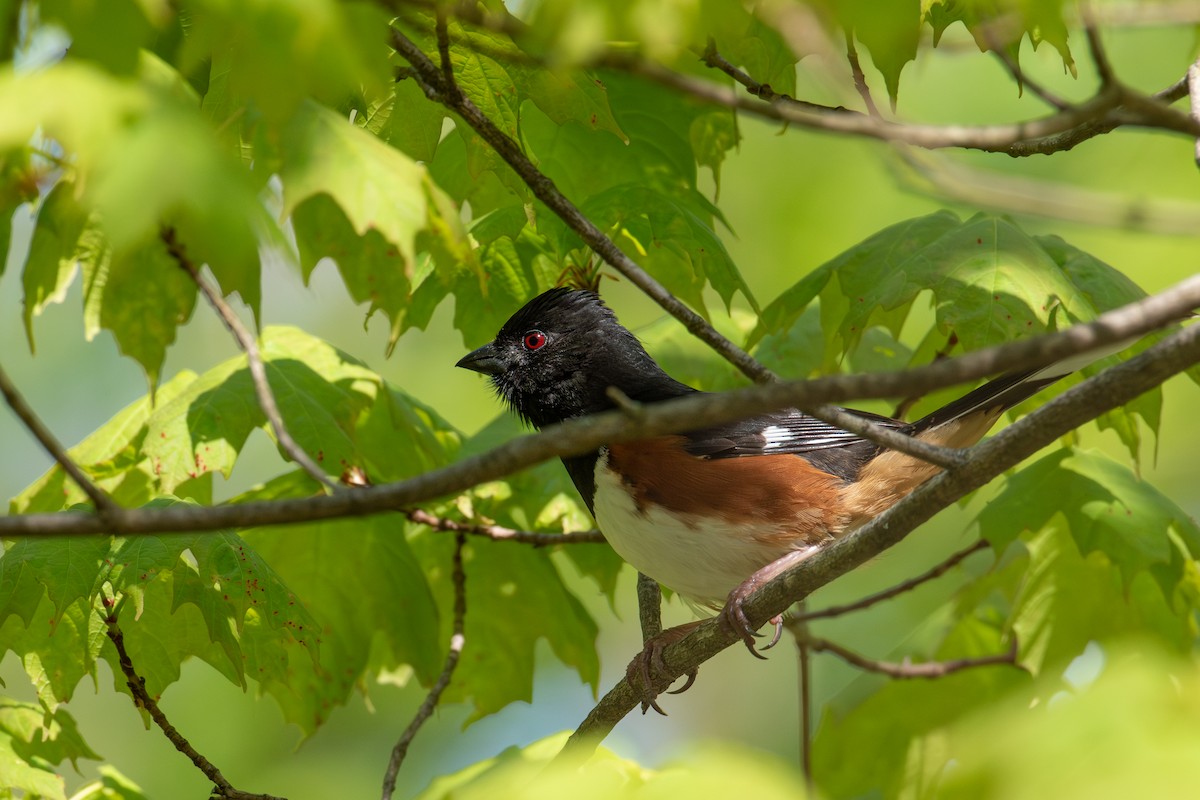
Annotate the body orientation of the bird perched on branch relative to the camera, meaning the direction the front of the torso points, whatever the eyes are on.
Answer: to the viewer's left

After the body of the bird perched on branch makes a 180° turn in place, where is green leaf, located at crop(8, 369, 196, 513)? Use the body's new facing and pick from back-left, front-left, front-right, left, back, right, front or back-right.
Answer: back

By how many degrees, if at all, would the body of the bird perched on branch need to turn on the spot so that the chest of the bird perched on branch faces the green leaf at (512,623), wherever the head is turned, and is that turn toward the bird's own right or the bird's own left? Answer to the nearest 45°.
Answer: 0° — it already faces it

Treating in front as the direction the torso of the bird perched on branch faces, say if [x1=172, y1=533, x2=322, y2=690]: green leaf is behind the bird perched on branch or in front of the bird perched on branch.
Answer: in front

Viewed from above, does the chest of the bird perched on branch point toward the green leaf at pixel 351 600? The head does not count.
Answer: yes

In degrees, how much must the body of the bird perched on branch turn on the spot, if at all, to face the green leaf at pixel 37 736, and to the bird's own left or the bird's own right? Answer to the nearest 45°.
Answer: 0° — it already faces it

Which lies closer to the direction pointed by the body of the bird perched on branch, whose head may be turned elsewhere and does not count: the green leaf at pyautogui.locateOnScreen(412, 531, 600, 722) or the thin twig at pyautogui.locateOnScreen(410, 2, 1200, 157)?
the green leaf

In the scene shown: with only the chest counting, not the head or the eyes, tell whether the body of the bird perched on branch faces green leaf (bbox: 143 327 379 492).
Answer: yes

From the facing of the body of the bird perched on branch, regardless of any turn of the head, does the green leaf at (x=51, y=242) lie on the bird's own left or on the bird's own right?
on the bird's own left

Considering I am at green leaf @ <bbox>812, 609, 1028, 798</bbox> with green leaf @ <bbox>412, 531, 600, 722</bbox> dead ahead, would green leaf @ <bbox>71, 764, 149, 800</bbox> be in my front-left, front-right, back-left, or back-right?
front-left
